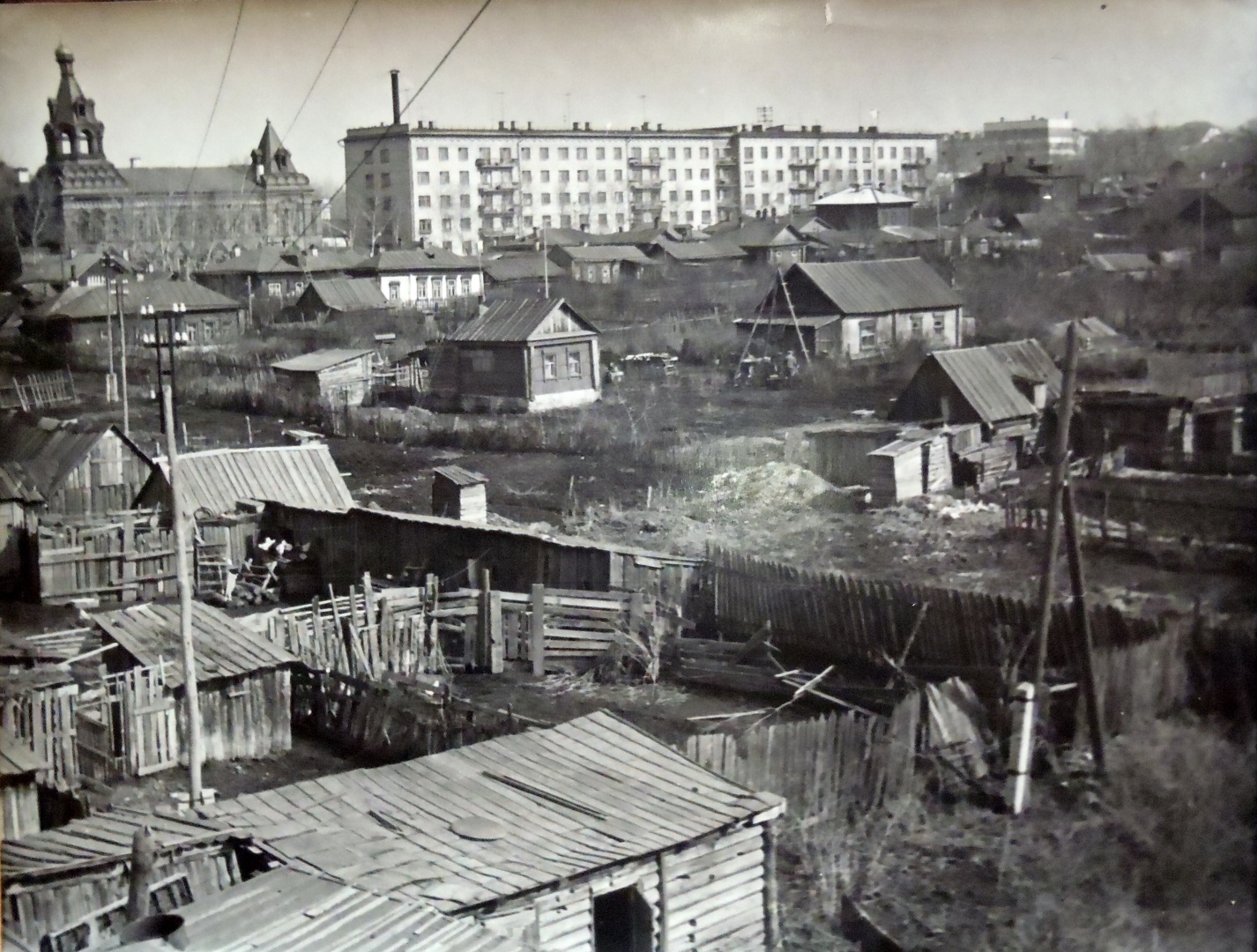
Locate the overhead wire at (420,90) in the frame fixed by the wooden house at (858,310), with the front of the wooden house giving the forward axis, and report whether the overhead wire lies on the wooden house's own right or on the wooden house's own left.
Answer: on the wooden house's own right

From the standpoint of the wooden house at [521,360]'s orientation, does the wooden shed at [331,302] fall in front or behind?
behind

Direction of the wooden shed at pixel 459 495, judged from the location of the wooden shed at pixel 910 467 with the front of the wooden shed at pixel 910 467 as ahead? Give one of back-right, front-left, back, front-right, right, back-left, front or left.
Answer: back-right

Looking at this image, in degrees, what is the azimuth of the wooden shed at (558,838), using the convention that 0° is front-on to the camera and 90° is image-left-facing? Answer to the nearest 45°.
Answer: approximately 315°

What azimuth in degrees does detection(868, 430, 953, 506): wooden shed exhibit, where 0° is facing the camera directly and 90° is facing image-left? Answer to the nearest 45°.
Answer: approximately 315°
